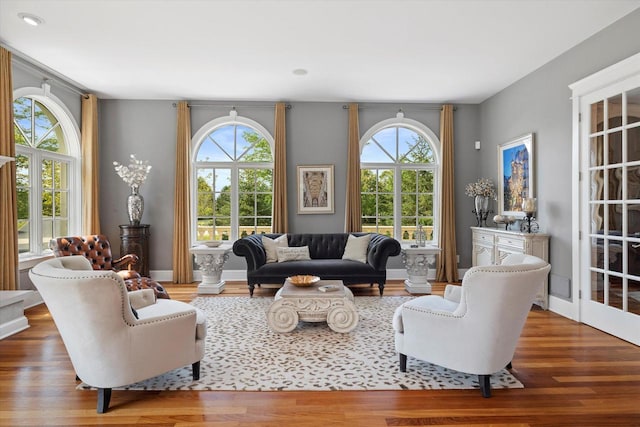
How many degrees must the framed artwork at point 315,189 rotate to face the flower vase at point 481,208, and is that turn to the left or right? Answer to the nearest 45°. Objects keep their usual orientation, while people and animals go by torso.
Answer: approximately 90° to its left

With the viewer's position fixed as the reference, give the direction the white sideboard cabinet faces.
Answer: facing the viewer and to the left of the viewer

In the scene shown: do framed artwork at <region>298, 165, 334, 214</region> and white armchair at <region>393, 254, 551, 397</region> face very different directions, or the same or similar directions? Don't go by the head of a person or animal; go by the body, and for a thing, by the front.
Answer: very different directions

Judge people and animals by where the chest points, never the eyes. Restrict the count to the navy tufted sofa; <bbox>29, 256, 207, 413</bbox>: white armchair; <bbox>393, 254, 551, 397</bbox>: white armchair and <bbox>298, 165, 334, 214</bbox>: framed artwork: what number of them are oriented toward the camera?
2

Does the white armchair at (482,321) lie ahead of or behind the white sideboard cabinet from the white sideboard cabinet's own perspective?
ahead

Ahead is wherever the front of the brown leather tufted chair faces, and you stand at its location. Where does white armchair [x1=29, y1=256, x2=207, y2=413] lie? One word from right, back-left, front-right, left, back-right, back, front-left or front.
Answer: front-right

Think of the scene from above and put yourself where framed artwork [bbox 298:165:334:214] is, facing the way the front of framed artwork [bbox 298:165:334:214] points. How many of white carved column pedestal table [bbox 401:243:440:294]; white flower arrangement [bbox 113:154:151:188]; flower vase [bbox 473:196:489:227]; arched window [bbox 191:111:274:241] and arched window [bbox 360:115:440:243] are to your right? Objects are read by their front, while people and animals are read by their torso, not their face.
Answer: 2

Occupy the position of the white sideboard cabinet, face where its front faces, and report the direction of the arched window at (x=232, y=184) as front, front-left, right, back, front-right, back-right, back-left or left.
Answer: front-right

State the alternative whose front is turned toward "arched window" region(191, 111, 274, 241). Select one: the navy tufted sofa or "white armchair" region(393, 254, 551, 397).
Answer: the white armchair

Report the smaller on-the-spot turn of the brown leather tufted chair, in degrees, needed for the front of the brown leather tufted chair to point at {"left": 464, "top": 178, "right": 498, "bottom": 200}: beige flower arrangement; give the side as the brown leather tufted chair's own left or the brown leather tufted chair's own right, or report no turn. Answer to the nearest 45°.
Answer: approximately 45° to the brown leather tufted chair's own left
